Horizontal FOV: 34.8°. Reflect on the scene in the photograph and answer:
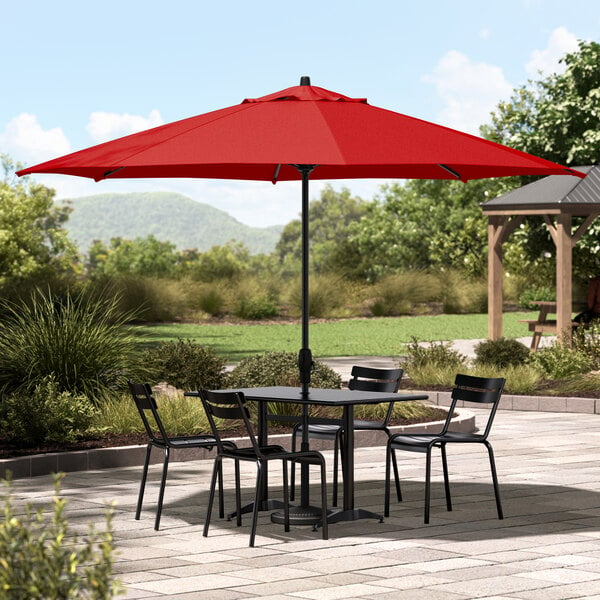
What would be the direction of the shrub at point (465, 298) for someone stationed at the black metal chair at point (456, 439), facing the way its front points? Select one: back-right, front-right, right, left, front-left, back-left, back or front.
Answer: back-right

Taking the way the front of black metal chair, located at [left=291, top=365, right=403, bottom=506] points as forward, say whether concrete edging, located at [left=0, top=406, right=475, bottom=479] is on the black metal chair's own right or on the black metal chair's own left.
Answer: on the black metal chair's own right

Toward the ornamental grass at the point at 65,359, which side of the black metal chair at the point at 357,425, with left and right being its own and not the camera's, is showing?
right

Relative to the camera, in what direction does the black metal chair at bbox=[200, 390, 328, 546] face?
facing away from the viewer and to the right of the viewer

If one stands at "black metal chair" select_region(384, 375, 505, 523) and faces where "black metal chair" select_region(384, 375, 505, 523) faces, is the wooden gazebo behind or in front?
behind

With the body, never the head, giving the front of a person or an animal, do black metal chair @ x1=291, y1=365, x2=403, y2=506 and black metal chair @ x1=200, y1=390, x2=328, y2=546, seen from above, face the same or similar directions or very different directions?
very different directions

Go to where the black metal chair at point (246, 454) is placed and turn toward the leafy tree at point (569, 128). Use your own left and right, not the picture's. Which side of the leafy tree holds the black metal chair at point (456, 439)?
right
